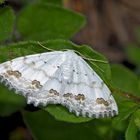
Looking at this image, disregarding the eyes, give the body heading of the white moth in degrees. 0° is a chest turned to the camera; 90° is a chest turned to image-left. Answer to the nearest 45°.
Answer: approximately 180°

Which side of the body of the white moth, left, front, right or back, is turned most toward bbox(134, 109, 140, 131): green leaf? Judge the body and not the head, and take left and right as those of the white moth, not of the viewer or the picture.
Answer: right

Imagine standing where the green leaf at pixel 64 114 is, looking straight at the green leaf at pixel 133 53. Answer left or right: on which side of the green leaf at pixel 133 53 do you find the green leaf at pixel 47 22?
left

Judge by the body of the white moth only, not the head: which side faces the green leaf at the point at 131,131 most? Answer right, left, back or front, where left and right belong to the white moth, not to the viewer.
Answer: right

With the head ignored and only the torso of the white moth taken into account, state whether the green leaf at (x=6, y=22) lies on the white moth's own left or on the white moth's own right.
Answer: on the white moth's own left

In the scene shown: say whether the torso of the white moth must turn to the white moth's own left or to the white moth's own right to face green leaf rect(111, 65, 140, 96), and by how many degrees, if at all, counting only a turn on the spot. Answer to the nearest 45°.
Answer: approximately 45° to the white moth's own right

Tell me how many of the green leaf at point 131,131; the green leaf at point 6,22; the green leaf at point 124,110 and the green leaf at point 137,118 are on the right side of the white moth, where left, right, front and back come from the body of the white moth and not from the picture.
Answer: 3
